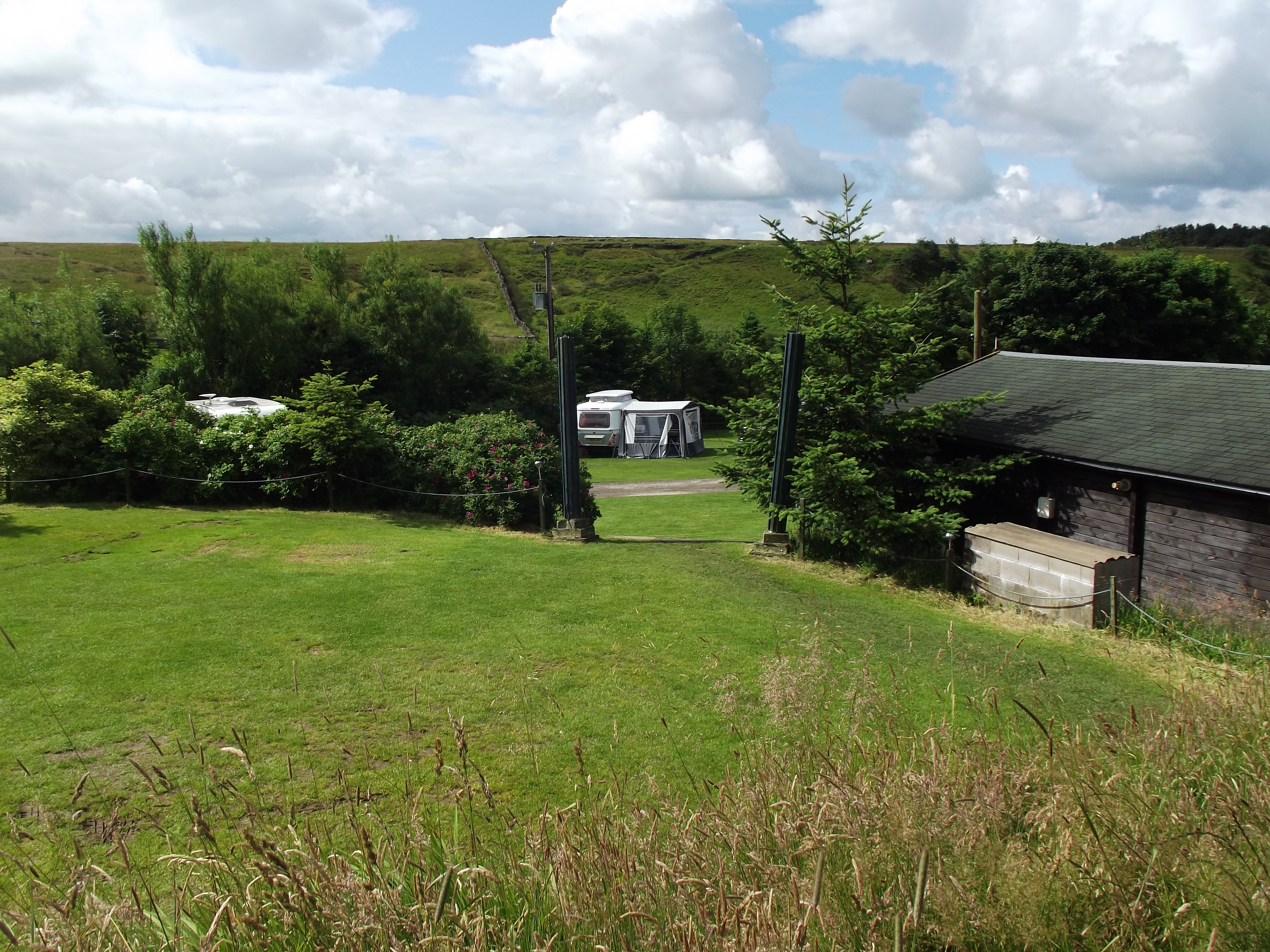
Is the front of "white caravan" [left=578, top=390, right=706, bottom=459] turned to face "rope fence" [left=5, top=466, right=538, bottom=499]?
no

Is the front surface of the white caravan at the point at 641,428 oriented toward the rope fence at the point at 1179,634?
no

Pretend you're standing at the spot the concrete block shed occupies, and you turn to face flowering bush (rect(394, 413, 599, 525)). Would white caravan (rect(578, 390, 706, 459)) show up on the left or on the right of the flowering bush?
right

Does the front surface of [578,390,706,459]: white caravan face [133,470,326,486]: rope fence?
no
